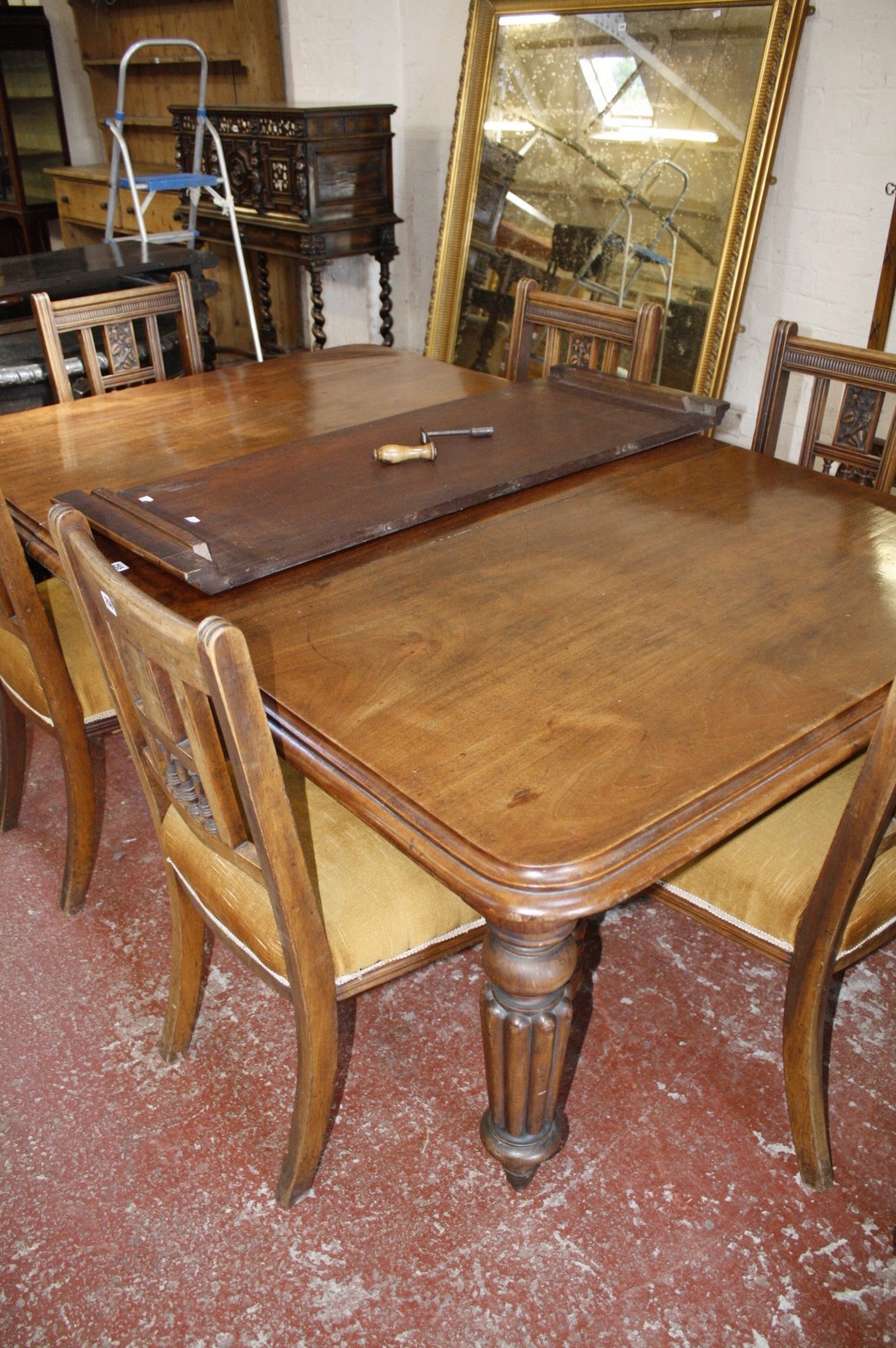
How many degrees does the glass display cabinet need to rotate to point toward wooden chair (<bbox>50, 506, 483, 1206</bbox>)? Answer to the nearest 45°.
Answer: approximately 45° to its right

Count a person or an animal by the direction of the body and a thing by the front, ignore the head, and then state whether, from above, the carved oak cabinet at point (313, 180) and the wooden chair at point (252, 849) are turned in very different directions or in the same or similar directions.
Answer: very different directions

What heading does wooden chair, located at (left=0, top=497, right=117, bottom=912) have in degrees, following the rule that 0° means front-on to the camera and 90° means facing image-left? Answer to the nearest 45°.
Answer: approximately 225°

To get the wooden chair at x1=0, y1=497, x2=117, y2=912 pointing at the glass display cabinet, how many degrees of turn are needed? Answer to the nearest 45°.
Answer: approximately 45° to its left

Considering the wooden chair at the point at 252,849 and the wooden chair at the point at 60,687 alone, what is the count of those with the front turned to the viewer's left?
0

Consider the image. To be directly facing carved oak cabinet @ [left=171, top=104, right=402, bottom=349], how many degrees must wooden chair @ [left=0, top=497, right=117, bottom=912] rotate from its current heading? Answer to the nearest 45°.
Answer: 0° — it already faces it

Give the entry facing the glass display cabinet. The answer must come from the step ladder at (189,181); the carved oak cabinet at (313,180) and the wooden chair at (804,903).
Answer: the wooden chair

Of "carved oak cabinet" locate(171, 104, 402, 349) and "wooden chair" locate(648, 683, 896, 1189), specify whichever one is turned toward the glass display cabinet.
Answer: the wooden chair

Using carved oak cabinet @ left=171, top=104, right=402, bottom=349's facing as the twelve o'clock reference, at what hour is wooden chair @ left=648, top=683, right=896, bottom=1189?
The wooden chair is roughly at 10 o'clock from the carved oak cabinet.

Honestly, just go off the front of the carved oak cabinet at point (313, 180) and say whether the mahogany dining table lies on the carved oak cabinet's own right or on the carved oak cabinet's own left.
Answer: on the carved oak cabinet's own left

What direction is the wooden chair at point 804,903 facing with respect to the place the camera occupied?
facing away from the viewer and to the left of the viewer

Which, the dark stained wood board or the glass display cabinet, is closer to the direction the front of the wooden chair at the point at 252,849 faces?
the dark stained wood board

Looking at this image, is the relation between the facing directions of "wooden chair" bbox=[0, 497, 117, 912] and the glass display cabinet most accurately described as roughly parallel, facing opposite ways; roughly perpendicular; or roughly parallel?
roughly perpendicular
